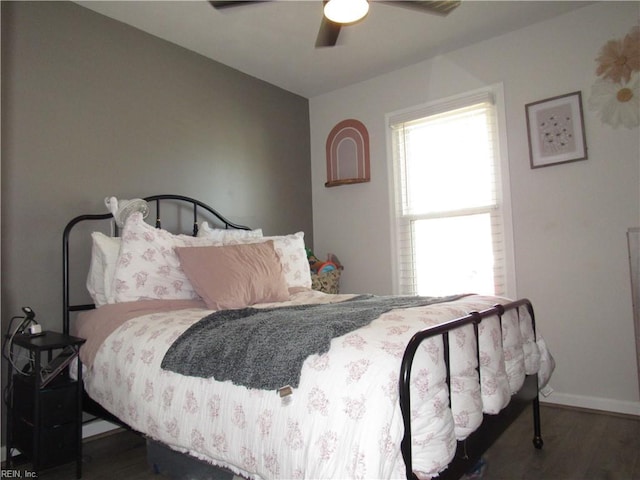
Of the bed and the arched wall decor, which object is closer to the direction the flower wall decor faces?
the bed

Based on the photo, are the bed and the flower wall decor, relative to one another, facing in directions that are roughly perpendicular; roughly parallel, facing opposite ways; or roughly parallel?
roughly perpendicular

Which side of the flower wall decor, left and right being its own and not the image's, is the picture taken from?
front

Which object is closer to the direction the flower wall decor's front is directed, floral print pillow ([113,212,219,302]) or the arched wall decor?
the floral print pillow

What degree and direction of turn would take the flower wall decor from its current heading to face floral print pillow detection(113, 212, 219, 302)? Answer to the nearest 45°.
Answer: approximately 45° to its right

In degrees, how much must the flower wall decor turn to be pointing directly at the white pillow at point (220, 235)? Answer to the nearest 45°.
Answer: approximately 45° to its right

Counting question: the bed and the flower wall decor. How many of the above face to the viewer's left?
0

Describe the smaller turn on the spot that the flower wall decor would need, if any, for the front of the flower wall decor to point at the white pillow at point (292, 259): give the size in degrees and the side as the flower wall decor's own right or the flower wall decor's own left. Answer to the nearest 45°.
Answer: approximately 45° to the flower wall decor's own right

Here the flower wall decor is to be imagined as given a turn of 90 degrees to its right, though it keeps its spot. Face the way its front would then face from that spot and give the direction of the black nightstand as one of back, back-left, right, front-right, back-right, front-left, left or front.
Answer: front-left

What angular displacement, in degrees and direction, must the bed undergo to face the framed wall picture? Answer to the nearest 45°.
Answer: approximately 90° to its left

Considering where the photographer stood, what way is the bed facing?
facing the viewer and to the right of the viewer

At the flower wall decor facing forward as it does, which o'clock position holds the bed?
The bed is roughly at 1 o'clock from the flower wall decor.

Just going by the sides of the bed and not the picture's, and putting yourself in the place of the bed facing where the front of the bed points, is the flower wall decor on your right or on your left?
on your left

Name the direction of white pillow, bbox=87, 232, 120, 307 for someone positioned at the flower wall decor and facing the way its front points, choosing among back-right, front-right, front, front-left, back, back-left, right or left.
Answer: front-right
